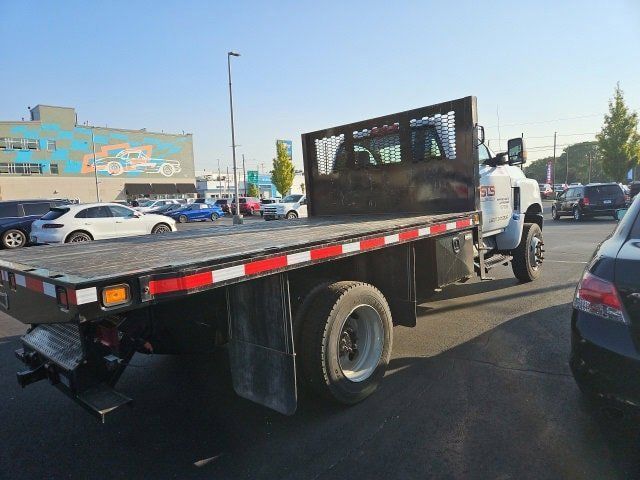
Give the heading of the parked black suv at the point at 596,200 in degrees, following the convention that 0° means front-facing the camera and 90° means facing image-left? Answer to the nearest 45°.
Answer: approximately 135°

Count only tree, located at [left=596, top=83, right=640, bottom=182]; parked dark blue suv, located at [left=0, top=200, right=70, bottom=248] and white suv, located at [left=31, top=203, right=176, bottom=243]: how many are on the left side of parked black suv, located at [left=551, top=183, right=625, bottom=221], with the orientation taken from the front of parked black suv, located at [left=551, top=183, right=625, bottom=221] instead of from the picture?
2

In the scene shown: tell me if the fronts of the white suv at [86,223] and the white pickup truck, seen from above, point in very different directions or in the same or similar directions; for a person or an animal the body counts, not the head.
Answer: very different directions

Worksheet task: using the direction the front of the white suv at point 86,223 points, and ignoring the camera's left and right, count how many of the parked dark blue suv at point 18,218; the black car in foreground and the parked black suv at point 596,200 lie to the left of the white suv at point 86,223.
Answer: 1

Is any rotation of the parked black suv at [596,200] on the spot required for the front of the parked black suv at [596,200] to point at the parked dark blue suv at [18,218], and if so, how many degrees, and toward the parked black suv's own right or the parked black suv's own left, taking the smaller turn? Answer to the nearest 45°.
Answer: approximately 90° to the parked black suv's own left

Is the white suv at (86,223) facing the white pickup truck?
yes

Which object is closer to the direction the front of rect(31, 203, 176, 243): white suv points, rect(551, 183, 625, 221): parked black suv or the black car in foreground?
the parked black suv

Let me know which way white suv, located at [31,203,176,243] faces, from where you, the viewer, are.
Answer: facing away from the viewer and to the right of the viewer
